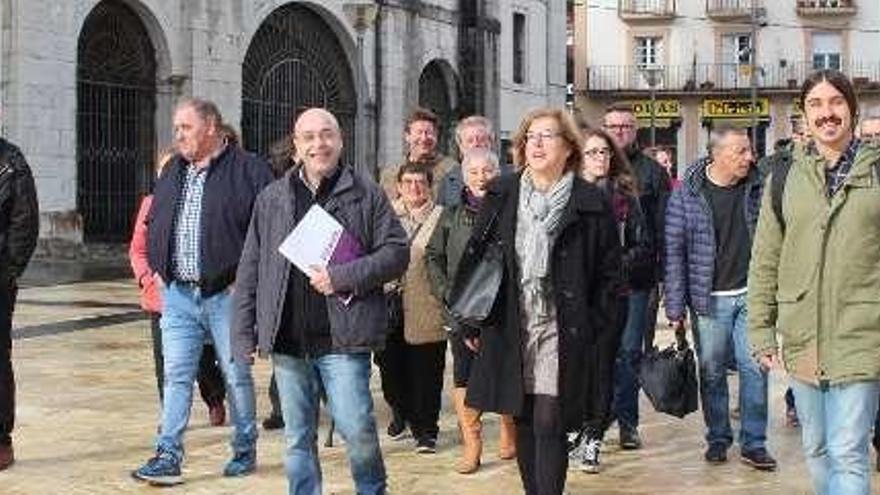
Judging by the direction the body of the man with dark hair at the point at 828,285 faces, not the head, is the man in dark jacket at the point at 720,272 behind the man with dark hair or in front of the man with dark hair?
behind

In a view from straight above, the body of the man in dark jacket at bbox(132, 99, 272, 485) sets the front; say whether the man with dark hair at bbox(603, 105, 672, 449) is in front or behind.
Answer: behind

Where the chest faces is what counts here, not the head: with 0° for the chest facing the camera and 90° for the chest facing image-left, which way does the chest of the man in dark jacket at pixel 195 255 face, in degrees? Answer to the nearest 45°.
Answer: approximately 45°

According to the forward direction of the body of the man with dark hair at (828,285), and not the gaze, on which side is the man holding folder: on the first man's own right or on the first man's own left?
on the first man's own right

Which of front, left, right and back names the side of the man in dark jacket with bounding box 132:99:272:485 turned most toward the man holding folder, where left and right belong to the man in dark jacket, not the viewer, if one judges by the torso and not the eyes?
left
